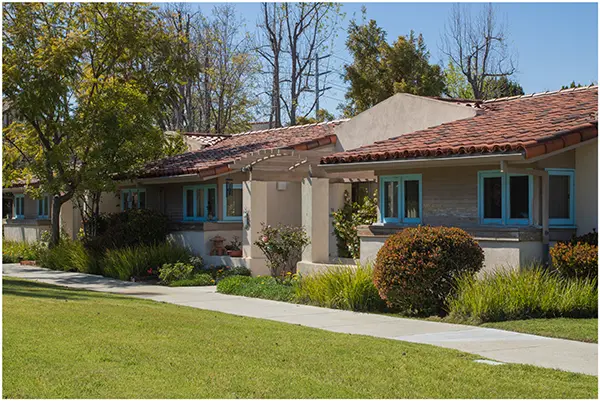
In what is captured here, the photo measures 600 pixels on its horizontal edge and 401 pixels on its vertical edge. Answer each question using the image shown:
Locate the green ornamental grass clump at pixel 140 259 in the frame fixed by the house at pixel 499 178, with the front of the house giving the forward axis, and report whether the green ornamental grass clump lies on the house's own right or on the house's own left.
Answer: on the house's own right

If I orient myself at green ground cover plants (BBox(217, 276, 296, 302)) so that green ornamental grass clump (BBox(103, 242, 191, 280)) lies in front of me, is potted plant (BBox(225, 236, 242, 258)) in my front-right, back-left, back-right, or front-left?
front-right

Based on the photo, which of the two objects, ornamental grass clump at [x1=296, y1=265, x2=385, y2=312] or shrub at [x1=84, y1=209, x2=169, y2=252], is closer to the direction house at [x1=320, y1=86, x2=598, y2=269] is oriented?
the ornamental grass clump

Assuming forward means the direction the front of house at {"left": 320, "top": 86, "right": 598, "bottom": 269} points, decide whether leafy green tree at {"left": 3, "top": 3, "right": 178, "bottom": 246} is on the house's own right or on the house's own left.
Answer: on the house's own right

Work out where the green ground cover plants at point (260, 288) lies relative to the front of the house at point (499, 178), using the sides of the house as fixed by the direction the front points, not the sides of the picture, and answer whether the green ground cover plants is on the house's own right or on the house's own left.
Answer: on the house's own right

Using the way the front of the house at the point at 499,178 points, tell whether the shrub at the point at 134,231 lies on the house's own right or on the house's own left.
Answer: on the house's own right

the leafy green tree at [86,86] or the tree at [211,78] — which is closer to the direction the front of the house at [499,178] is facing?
the leafy green tree

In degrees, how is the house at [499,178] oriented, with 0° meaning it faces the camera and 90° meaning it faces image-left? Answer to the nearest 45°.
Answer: approximately 45°

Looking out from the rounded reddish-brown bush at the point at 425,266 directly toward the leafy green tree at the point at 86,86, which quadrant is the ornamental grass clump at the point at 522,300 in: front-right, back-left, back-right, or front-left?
back-right

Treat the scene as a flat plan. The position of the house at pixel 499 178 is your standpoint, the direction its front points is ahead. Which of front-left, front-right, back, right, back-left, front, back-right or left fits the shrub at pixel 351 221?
right

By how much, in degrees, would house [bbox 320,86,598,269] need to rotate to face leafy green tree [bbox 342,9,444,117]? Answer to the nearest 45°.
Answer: approximately 135° to its right

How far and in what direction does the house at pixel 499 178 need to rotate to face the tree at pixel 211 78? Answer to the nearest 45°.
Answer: approximately 90° to its right

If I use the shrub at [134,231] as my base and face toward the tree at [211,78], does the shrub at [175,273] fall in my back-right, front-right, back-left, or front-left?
back-right

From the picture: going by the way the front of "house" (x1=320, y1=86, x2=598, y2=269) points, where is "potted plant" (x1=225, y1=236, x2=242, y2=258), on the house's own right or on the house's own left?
on the house's own right
